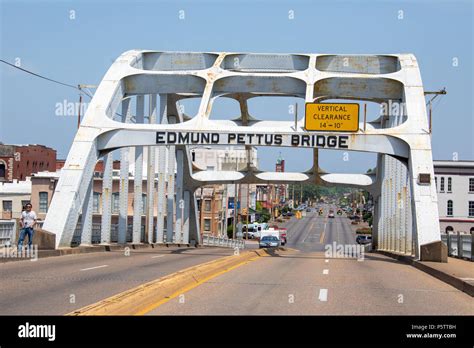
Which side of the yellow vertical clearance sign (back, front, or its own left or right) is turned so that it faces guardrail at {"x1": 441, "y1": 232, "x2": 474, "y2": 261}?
left

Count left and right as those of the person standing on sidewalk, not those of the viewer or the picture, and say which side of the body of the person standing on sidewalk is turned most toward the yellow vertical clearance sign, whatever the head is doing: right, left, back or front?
left

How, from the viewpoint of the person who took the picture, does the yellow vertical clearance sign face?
facing the viewer

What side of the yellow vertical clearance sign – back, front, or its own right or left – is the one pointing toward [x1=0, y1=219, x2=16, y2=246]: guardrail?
right

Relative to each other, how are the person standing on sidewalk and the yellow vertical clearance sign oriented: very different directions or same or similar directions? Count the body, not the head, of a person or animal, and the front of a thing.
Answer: same or similar directions

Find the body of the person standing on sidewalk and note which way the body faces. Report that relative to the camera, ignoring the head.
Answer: toward the camera

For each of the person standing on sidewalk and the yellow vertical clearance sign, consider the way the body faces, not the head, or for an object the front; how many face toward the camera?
2

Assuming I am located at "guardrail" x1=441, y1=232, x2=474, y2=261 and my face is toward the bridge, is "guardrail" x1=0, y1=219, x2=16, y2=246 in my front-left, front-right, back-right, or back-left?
front-left

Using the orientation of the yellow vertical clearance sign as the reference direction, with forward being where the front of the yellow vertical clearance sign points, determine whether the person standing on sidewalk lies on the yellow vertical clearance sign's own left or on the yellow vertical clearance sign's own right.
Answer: on the yellow vertical clearance sign's own right
